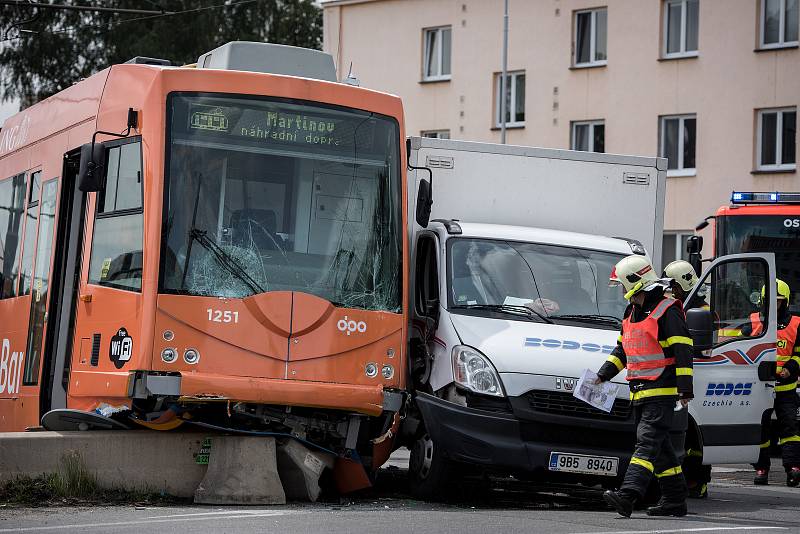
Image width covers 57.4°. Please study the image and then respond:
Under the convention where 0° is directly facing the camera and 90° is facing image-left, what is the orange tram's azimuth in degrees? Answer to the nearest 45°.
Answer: approximately 315°

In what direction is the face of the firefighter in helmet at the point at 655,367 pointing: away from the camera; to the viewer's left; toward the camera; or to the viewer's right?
to the viewer's left

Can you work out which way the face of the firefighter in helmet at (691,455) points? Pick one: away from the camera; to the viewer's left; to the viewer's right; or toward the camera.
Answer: to the viewer's left
